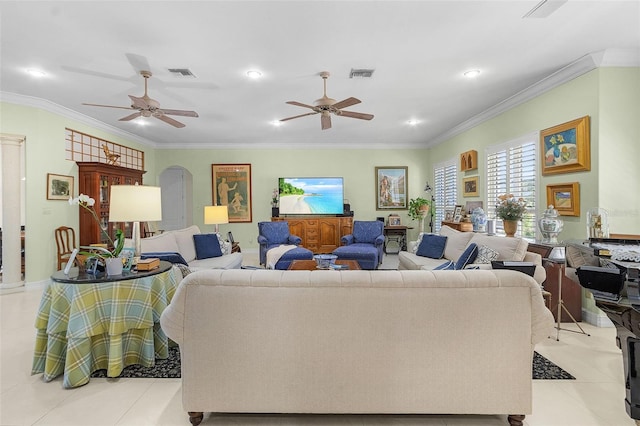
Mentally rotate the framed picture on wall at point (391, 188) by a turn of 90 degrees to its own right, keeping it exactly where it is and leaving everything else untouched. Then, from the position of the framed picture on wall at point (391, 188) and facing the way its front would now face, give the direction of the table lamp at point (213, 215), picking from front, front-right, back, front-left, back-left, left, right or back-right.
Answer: front-left

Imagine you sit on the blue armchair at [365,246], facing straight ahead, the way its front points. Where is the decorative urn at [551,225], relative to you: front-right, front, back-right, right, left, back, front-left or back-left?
left

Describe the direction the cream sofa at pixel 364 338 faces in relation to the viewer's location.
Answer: facing away from the viewer

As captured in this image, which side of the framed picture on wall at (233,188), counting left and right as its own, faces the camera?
front

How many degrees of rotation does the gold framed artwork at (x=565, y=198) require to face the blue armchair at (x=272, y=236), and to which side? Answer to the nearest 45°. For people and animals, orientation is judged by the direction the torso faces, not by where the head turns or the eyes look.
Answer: approximately 45° to its right

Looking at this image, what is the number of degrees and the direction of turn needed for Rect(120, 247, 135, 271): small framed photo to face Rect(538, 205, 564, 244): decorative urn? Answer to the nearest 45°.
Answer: approximately 90° to its left

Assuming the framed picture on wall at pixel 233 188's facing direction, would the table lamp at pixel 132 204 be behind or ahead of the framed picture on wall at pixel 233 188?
ahead

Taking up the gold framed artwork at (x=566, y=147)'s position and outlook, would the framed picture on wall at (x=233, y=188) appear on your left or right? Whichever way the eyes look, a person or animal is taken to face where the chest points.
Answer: on your right

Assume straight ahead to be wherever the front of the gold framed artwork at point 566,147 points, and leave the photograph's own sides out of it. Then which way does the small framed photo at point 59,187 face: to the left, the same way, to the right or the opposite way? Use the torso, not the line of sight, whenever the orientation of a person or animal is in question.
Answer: the opposite way

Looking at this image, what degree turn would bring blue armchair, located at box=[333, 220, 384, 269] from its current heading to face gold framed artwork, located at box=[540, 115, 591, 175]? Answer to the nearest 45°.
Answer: approximately 90° to its left

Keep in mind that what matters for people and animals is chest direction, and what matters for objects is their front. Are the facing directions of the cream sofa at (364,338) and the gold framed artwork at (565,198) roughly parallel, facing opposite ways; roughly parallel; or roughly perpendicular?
roughly perpendicular

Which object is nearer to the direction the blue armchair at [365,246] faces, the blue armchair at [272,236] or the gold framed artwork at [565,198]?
the blue armchair

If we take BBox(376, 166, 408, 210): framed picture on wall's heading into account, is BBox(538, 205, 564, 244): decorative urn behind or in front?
in front

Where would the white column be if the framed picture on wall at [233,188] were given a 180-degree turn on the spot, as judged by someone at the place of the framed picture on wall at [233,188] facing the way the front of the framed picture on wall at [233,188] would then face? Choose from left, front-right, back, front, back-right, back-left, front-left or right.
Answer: back-left
